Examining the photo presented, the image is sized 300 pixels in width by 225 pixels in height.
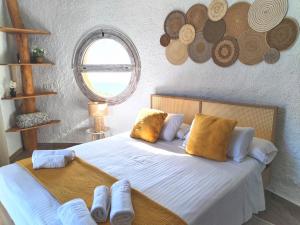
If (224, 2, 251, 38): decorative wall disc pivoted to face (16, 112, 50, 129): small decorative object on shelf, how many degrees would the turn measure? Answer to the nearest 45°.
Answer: approximately 45° to its right

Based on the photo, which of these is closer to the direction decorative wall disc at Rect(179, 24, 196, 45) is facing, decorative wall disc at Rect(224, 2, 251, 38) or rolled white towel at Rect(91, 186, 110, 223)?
the rolled white towel

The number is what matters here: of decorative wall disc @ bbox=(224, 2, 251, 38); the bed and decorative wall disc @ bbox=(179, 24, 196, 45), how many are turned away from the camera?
0

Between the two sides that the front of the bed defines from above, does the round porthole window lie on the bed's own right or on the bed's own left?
on the bed's own right

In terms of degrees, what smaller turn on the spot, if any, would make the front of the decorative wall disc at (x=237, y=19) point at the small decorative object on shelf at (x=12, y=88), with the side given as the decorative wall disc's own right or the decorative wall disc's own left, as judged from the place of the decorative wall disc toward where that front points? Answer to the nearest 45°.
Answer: approximately 45° to the decorative wall disc's own right

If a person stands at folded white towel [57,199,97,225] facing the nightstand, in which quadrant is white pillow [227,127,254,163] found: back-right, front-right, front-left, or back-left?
front-right

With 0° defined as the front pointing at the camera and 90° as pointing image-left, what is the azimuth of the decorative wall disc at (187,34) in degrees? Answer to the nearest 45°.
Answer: approximately 45°

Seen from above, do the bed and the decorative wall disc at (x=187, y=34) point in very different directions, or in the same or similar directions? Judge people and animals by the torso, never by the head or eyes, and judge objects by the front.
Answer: same or similar directions

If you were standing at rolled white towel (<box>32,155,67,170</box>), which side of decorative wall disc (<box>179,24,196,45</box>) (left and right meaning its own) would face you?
front

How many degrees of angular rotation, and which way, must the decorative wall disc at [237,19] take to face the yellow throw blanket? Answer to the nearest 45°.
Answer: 0° — it already faces it

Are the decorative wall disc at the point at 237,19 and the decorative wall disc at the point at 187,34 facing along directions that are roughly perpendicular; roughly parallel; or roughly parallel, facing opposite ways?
roughly parallel

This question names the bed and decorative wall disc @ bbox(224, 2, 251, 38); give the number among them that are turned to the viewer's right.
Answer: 0
